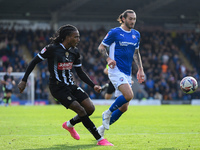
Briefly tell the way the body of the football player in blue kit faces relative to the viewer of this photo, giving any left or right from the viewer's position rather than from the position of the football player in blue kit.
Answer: facing the viewer and to the right of the viewer

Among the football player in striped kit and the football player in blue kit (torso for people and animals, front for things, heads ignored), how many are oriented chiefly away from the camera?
0

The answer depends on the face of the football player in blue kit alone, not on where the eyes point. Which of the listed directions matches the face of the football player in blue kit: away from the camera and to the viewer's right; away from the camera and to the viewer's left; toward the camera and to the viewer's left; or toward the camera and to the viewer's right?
toward the camera and to the viewer's right

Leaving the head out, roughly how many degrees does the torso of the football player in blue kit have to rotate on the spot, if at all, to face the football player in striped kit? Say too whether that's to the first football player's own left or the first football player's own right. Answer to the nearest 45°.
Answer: approximately 90° to the first football player's own right

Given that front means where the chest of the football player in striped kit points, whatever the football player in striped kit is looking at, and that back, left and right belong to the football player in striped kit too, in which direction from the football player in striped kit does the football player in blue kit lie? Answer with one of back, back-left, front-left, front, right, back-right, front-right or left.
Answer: left

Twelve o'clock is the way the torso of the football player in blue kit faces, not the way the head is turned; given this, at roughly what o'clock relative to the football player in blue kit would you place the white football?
The white football is roughly at 9 o'clock from the football player in blue kit.
